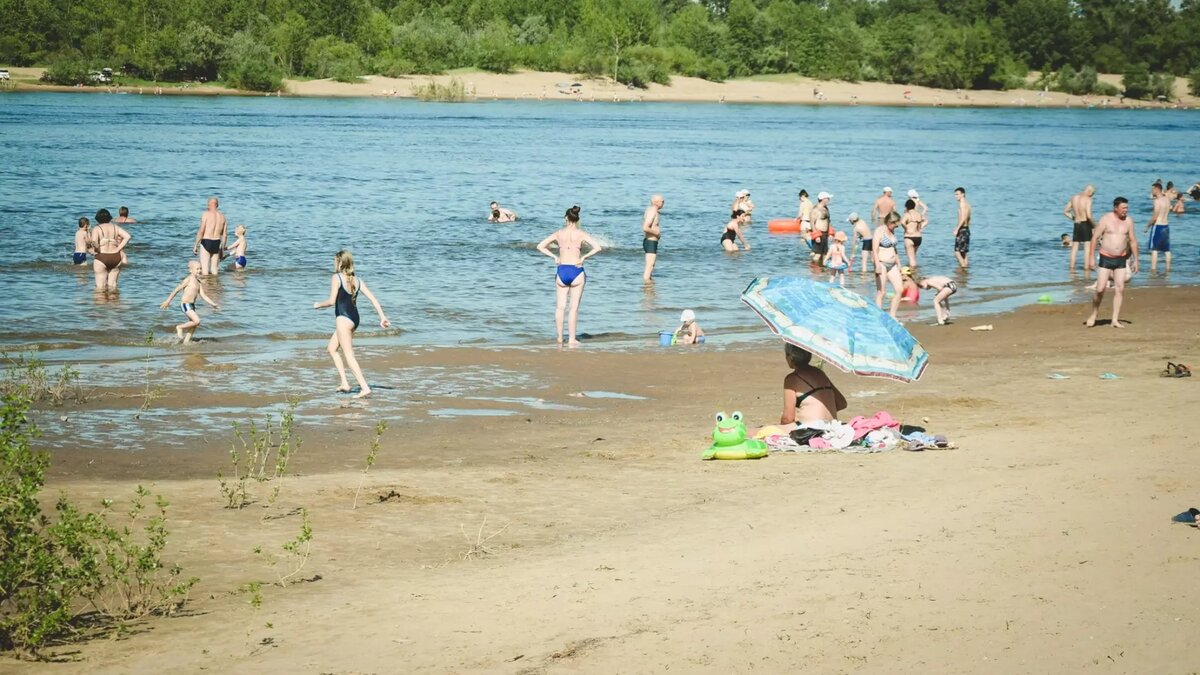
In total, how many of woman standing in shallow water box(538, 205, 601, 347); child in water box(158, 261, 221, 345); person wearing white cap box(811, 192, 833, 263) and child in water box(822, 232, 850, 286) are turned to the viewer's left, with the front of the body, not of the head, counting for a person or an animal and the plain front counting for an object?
0

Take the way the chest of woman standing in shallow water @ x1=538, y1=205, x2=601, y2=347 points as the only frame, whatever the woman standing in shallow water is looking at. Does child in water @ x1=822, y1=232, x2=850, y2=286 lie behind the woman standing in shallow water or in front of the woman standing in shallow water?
in front

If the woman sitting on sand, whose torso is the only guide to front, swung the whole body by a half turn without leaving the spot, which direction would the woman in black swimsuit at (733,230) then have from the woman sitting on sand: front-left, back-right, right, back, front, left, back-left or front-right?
back-left

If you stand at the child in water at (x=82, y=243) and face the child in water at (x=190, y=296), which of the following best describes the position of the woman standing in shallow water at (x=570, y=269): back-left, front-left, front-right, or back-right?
front-left

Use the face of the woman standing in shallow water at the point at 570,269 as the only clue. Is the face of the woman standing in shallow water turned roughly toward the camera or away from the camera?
away from the camera

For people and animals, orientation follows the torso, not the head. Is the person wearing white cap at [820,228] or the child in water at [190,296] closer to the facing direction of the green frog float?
the child in water

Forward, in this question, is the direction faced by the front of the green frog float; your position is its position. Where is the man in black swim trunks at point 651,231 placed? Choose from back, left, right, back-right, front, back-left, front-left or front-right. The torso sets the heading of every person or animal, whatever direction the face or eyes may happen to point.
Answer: back-right

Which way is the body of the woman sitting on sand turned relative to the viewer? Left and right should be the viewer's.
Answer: facing away from the viewer and to the left of the viewer

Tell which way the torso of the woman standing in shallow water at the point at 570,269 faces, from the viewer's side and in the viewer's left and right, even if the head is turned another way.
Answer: facing away from the viewer

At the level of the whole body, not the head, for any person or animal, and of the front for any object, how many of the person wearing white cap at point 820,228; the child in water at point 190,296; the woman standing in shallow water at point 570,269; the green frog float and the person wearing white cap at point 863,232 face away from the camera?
1
